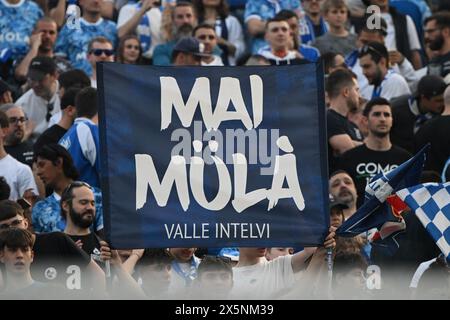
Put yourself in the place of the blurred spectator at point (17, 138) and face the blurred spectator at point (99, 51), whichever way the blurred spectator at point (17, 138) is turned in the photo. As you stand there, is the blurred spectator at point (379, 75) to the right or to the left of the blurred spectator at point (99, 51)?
right

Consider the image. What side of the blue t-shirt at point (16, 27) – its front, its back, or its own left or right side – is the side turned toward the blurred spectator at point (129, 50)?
left

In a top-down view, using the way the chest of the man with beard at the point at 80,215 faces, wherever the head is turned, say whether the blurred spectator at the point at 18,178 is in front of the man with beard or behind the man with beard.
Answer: behind

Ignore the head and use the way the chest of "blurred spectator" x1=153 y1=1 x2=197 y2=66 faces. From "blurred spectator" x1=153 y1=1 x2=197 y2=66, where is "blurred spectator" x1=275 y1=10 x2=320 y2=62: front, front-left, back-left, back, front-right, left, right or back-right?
left

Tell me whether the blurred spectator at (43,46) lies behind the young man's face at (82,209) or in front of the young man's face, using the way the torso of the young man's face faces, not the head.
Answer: behind

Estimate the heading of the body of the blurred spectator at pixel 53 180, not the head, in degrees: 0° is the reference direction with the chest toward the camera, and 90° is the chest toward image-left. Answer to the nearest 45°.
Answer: approximately 45°

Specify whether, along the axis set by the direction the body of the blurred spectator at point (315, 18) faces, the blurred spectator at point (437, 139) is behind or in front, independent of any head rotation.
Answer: in front

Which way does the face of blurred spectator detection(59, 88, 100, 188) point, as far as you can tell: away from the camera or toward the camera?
away from the camera
